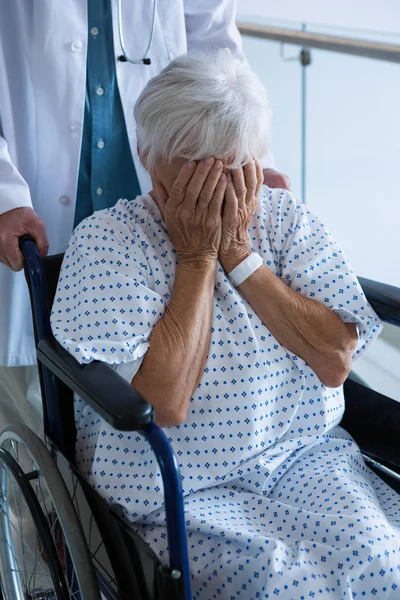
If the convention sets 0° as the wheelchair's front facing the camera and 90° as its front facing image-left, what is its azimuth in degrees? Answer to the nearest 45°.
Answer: approximately 315°

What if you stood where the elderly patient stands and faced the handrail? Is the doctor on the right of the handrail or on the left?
left

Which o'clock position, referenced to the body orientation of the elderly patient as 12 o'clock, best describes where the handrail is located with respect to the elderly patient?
The handrail is roughly at 8 o'clock from the elderly patient.

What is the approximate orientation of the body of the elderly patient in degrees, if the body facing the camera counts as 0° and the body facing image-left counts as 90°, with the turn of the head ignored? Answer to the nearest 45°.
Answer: approximately 315°

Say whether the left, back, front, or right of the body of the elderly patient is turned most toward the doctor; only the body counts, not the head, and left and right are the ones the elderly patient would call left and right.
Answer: back
